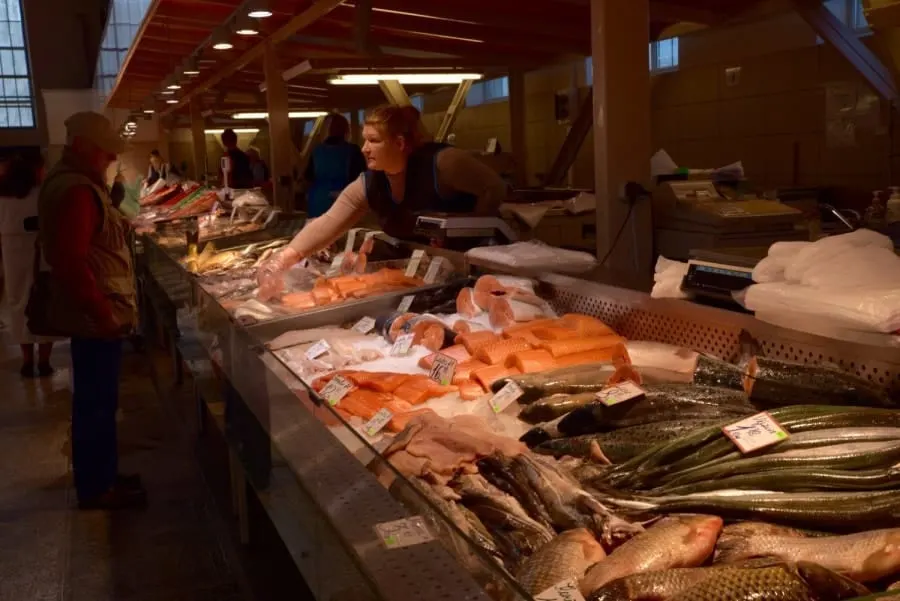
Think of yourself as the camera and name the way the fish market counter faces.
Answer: facing the viewer and to the left of the viewer

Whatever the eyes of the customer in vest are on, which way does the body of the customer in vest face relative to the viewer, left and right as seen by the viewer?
facing to the right of the viewer

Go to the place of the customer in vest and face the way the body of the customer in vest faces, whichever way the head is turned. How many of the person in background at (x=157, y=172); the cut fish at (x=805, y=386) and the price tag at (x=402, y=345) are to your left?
1

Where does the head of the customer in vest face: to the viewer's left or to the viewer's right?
to the viewer's right
